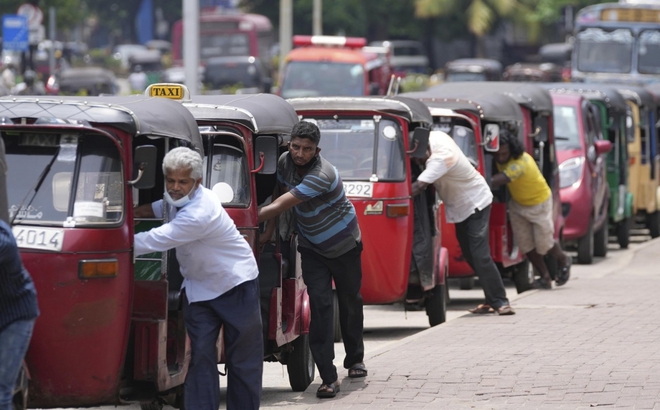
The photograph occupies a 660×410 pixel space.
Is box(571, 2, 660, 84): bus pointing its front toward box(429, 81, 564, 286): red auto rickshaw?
yes

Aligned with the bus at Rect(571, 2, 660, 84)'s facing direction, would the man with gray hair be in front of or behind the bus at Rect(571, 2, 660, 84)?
in front

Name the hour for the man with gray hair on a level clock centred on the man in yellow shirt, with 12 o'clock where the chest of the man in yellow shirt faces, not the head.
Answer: The man with gray hair is roughly at 11 o'clock from the man in yellow shirt.
